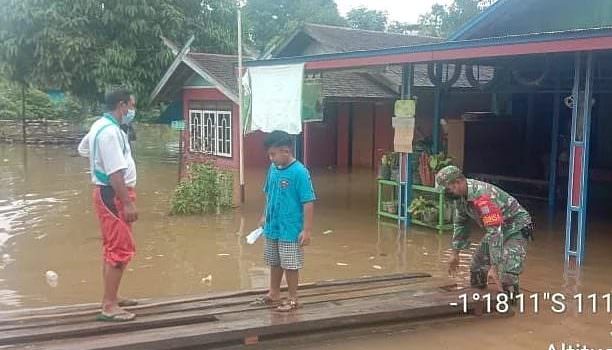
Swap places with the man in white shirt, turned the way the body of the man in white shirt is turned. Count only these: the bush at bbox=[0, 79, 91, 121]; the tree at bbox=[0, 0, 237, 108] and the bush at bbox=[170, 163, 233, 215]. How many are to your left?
3

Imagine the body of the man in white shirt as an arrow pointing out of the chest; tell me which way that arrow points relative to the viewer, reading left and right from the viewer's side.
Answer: facing to the right of the viewer

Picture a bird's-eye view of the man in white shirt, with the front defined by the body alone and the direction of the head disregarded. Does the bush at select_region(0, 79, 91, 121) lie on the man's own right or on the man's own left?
on the man's own left

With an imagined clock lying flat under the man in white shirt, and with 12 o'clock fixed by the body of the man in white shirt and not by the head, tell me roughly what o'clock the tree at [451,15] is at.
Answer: The tree is roughly at 10 o'clock from the man in white shirt.

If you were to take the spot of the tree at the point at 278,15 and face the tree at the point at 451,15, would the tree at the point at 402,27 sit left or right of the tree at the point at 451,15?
left

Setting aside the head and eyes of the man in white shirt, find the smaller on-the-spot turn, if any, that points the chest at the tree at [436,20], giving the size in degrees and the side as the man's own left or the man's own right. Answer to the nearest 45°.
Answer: approximately 45° to the man's own left

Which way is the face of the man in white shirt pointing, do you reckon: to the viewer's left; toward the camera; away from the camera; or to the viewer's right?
to the viewer's right

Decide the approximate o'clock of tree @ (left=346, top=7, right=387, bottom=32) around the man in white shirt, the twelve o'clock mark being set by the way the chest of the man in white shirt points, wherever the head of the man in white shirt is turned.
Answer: The tree is roughly at 10 o'clock from the man in white shirt.
